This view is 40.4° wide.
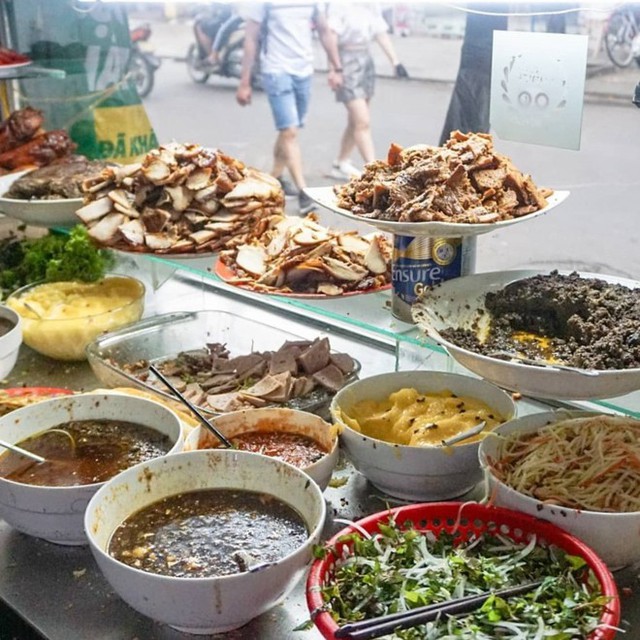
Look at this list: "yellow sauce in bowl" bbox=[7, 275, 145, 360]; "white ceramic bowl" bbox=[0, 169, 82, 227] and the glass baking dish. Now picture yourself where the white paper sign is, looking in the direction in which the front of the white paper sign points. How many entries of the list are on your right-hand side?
3

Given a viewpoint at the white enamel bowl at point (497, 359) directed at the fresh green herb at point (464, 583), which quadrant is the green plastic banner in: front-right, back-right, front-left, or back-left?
back-right

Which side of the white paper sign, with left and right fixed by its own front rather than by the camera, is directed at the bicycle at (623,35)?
back

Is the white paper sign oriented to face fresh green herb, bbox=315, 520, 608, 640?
yes

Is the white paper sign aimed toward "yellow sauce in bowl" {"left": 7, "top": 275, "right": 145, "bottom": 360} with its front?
no

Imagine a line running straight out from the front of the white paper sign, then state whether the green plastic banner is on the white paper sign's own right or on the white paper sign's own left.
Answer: on the white paper sign's own right

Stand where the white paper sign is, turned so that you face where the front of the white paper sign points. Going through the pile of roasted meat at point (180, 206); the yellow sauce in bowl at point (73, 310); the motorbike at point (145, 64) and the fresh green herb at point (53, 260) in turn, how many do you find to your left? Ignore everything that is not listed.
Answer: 0

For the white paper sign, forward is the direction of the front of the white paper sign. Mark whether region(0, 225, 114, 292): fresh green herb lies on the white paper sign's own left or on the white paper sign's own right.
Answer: on the white paper sign's own right

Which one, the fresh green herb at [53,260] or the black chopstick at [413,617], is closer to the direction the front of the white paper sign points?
the black chopstick

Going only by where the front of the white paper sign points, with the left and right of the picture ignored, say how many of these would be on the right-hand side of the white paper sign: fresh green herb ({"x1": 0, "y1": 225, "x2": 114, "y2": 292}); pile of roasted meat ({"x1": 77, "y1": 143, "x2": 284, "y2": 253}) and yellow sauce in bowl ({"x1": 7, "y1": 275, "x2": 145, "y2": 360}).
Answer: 3

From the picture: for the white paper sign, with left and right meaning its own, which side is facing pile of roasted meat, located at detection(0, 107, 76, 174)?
right

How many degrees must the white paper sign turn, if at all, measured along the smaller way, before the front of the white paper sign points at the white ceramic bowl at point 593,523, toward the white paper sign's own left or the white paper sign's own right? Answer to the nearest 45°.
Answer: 0° — it already faces it

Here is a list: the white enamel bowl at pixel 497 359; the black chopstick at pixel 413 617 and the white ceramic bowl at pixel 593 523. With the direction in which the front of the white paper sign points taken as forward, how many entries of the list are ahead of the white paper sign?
3

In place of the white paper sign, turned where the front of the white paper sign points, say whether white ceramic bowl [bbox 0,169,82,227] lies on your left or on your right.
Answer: on your right

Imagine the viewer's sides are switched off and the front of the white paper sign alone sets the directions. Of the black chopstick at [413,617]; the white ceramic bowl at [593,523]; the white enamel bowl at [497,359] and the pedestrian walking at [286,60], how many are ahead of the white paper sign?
3

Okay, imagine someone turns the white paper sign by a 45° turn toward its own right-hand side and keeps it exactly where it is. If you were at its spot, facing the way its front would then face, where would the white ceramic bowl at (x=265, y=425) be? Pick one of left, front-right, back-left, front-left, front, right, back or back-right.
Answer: front

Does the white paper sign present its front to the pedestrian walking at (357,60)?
no
